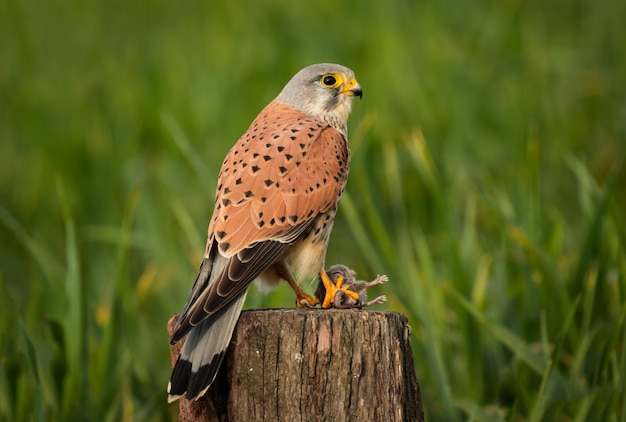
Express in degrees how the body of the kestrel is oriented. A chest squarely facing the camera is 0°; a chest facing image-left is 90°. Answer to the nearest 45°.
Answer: approximately 225°
